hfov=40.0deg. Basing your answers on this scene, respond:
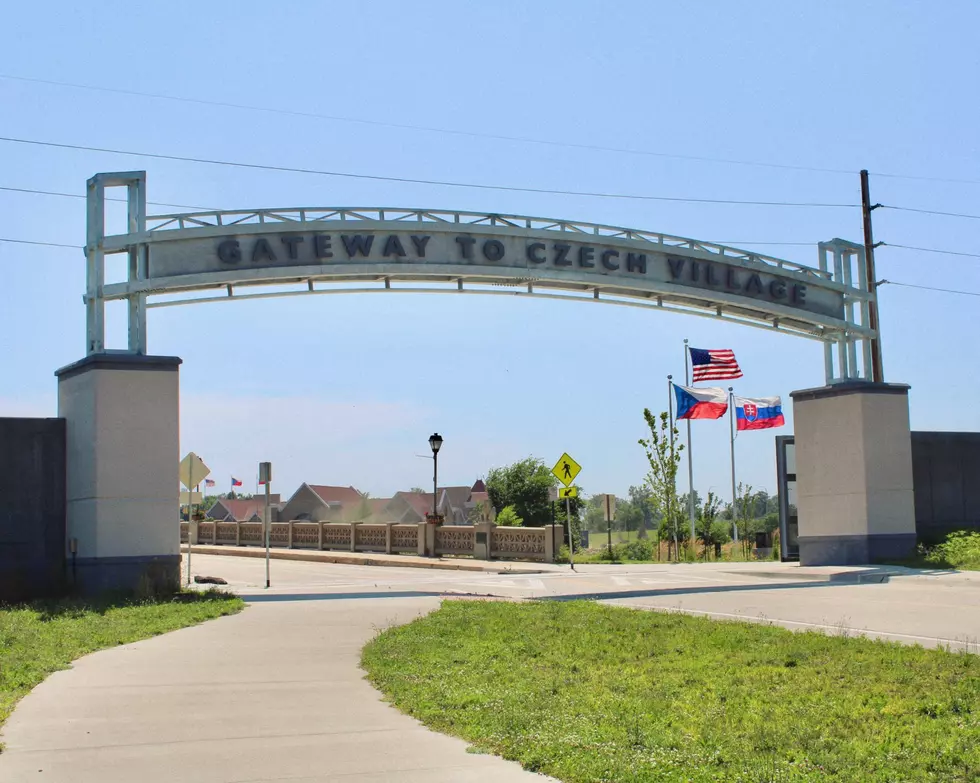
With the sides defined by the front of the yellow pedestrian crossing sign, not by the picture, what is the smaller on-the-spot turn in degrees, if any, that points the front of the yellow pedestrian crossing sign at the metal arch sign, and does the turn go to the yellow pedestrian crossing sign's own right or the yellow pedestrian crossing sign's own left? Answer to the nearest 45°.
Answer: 0° — it already faces it

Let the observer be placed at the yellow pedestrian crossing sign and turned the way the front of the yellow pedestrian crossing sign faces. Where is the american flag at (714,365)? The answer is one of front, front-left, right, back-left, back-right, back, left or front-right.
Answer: back-left

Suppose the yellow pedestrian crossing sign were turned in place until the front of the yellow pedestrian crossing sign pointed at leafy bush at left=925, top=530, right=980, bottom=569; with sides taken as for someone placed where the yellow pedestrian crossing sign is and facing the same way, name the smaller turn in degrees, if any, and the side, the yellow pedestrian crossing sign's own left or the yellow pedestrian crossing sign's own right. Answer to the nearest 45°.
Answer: approximately 45° to the yellow pedestrian crossing sign's own left

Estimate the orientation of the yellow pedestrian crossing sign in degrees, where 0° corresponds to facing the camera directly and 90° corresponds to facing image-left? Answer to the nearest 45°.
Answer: approximately 0°

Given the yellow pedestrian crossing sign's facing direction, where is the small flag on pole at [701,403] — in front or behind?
behind

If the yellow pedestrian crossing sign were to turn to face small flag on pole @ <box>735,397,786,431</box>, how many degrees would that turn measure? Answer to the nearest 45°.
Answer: approximately 135° to its left

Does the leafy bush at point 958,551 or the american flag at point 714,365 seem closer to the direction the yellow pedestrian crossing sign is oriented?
the leafy bush

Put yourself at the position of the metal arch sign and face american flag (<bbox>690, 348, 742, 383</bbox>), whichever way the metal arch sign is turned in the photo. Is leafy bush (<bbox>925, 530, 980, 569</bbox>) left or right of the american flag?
right
